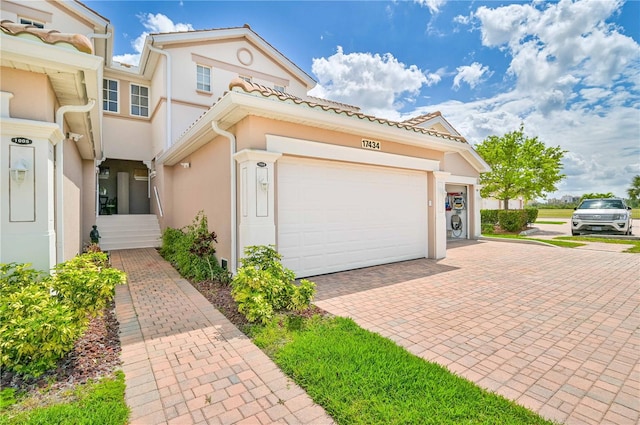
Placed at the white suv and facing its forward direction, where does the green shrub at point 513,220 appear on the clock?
The green shrub is roughly at 3 o'clock from the white suv.

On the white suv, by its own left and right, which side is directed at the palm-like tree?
back

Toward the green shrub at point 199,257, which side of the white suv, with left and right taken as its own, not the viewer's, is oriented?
front

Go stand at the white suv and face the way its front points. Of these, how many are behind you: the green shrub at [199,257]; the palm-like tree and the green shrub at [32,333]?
1

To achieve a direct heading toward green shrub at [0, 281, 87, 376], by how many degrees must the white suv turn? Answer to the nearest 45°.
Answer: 0° — it already faces it

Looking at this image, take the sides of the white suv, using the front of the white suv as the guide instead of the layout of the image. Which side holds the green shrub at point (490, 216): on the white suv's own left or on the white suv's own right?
on the white suv's own right

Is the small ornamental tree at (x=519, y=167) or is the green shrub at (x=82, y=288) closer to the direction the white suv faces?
the green shrub

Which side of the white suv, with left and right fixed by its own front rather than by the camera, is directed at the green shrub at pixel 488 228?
right

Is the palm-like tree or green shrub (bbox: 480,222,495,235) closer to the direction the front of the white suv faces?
the green shrub

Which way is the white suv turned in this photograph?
toward the camera

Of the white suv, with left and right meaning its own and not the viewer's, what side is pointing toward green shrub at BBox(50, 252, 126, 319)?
front
